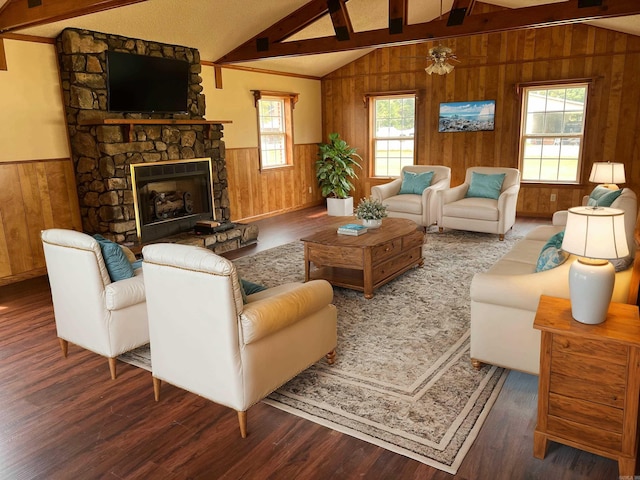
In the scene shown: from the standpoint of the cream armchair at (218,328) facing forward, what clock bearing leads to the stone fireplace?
The stone fireplace is roughly at 10 o'clock from the cream armchair.

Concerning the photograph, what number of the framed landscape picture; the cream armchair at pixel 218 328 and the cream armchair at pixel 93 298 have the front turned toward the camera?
1

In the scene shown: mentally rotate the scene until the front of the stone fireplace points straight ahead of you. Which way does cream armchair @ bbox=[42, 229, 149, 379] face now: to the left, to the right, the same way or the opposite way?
to the left

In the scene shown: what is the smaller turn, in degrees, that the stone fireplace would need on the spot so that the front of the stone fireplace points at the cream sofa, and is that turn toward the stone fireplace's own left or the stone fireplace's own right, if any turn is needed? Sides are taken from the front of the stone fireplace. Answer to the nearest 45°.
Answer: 0° — it already faces it

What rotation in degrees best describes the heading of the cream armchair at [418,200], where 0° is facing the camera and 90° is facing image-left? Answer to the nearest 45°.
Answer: approximately 45°

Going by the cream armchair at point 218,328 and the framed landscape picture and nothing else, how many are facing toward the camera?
1

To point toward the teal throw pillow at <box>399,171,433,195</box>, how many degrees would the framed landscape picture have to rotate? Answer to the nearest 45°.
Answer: approximately 45° to its right

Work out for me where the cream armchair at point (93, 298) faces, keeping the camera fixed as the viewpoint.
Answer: facing away from the viewer and to the right of the viewer

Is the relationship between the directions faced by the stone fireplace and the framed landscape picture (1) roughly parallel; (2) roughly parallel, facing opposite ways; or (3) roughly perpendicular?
roughly perpendicular

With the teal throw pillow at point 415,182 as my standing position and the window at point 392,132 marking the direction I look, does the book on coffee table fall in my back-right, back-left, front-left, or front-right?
back-left

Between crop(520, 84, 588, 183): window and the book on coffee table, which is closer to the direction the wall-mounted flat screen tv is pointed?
the book on coffee table

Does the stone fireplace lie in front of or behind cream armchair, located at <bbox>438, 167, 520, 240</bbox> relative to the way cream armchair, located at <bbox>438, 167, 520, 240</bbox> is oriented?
in front

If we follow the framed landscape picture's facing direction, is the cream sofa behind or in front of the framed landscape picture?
in front

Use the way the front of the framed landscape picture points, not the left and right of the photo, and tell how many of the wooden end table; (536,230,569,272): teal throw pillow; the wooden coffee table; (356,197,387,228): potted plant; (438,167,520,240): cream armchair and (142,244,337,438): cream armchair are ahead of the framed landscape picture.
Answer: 6

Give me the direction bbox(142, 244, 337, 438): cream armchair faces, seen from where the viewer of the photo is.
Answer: facing away from the viewer and to the right of the viewer

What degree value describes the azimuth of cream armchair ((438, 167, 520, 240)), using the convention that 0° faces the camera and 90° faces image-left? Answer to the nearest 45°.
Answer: approximately 45°

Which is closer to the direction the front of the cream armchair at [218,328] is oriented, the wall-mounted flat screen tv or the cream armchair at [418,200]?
the cream armchair
